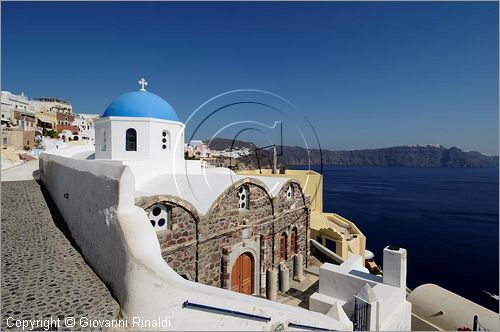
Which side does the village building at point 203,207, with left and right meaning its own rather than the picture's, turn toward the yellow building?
left

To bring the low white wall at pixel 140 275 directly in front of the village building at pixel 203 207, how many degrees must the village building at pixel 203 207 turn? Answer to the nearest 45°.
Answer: approximately 45° to its right

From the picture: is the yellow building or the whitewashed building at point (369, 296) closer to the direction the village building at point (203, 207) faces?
the whitewashed building

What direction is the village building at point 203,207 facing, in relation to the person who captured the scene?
facing the viewer and to the right of the viewer
